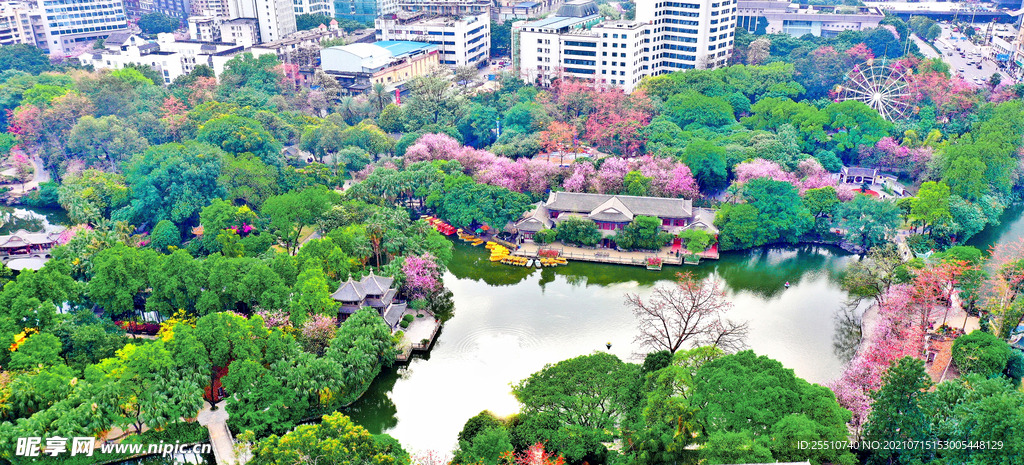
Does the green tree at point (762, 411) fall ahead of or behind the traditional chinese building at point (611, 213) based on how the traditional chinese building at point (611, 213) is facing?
ahead

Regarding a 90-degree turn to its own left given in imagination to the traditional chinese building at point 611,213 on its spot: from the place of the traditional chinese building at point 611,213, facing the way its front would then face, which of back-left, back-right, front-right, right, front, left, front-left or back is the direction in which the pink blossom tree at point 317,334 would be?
back-right

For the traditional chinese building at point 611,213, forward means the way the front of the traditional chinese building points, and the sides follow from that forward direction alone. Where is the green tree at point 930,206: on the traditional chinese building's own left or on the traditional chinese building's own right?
on the traditional chinese building's own left

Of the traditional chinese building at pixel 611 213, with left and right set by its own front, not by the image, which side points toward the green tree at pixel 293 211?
right

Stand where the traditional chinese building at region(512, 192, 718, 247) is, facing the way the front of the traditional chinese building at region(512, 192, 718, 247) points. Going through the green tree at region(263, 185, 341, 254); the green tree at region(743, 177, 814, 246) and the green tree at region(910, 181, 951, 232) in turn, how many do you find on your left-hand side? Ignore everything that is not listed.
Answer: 2

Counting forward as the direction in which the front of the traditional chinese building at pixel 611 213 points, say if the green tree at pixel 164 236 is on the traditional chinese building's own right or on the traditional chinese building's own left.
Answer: on the traditional chinese building's own right

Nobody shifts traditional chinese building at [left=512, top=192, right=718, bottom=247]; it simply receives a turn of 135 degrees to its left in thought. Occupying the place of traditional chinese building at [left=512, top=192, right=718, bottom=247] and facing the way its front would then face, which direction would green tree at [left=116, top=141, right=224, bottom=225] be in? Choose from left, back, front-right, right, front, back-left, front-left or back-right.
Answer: back-left

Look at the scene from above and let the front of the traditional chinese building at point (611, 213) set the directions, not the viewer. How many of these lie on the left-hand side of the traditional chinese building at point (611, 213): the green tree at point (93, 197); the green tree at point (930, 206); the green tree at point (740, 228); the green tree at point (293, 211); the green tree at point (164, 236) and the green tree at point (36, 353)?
2

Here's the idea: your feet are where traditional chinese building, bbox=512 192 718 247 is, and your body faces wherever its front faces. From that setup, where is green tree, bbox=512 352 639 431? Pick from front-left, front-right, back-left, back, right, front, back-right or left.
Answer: front

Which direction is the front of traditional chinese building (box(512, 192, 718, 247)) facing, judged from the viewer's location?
facing the viewer

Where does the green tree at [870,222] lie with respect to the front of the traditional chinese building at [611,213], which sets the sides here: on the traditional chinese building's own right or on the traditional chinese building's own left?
on the traditional chinese building's own left

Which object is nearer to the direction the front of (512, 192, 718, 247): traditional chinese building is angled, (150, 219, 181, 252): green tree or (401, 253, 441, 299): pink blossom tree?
the pink blossom tree

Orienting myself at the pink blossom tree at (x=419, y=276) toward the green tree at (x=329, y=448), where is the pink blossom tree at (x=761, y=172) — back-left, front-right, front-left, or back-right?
back-left
